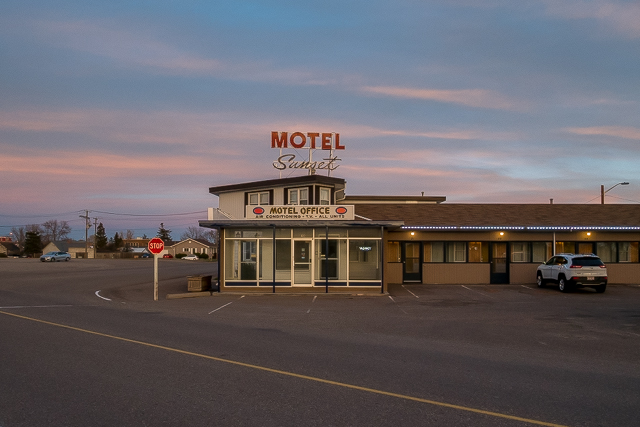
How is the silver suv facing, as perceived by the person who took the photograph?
facing away from the viewer and to the left of the viewer

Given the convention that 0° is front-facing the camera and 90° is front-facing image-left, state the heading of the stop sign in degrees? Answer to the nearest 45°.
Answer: approximately 0°

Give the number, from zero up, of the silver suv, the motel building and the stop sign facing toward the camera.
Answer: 2

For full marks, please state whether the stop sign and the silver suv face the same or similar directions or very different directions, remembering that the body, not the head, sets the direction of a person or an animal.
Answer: very different directions

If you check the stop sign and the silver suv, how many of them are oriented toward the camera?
1

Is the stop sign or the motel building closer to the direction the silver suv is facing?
the motel building

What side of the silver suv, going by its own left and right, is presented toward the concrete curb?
left

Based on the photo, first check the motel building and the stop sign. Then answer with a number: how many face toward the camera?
2

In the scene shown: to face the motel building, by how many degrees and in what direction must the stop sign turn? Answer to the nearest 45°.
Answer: approximately 90° to its left
